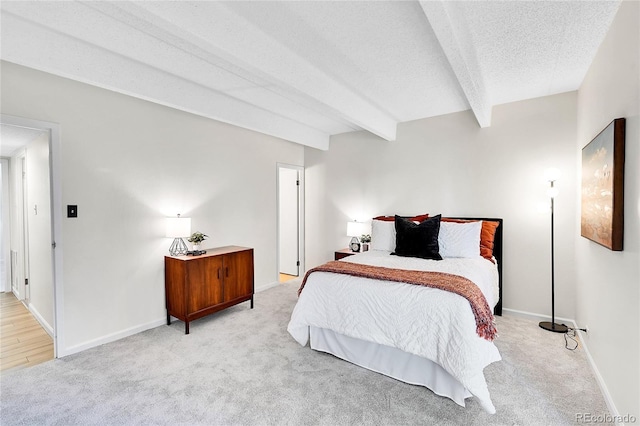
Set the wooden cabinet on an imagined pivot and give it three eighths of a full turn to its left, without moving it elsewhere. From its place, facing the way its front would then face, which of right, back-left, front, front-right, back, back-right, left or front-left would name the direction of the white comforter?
back-right

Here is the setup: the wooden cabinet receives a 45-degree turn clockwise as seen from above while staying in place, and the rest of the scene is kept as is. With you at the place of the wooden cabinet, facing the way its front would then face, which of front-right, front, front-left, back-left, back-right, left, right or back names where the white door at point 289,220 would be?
back-left

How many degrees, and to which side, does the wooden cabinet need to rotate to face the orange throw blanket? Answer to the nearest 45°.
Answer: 0° — it already faces it

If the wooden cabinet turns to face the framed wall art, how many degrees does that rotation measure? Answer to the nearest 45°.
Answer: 0° — it already faces it

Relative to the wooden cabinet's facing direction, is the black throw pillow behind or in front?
in front

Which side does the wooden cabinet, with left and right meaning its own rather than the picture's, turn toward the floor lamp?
front
